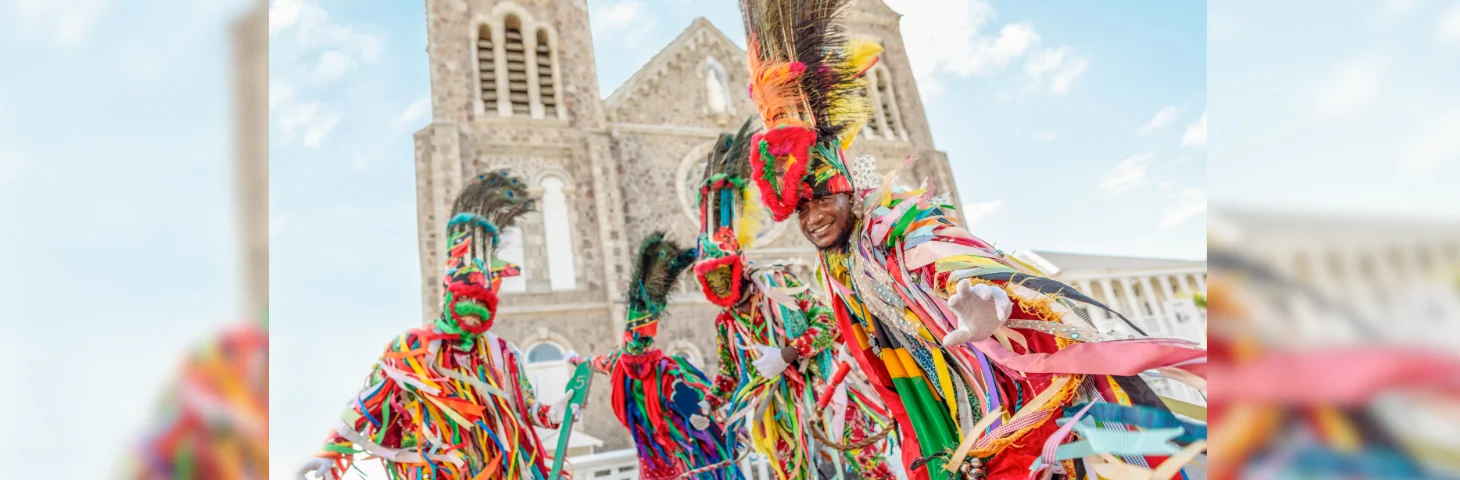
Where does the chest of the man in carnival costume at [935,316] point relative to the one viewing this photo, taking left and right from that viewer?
facing the viewer and to the left of the viewer

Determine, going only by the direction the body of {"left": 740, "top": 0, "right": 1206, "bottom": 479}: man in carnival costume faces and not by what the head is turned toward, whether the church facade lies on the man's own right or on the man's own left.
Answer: on the man's own right

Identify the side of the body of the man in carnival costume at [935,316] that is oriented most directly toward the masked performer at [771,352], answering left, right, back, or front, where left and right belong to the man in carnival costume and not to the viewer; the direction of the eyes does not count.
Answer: right

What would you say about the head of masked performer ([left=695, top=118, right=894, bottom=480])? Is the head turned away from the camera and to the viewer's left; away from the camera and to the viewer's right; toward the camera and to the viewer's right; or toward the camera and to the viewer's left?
toward the camera and to the viewer's left
